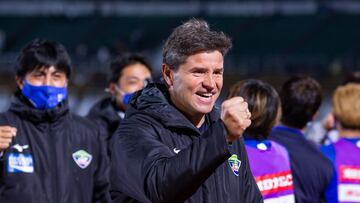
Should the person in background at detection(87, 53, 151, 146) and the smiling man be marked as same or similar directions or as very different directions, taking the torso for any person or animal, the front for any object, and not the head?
same or similar directions

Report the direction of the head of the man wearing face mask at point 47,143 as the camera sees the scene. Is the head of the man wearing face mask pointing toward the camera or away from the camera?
toward the camera

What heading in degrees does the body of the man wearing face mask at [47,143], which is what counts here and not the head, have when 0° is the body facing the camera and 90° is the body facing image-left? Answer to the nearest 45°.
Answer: approximately 0°

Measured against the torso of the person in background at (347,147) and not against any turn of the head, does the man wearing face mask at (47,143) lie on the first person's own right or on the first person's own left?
on the first person's own left

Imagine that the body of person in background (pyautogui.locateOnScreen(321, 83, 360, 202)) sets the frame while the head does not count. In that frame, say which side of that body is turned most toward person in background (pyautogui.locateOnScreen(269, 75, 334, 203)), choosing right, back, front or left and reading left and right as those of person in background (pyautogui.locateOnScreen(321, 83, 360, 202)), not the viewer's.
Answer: left

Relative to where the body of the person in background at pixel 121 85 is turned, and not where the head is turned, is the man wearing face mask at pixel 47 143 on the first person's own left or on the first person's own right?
on the first person's own right

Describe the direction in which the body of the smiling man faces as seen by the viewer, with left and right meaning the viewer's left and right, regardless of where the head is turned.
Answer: facing the viewer and to the right of the viewer

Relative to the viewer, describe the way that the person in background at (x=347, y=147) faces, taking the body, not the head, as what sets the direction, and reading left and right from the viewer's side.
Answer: facing away from the viewer

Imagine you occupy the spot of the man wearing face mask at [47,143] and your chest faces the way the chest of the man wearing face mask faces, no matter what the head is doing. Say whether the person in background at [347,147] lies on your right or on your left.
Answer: on your left

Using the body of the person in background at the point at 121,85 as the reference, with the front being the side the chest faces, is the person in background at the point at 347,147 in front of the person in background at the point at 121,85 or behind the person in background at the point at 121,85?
in front

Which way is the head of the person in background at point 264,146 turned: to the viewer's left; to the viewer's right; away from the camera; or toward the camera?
away from the camera
